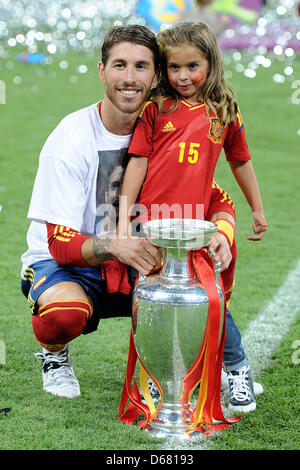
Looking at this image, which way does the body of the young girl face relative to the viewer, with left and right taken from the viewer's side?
facing the viewer

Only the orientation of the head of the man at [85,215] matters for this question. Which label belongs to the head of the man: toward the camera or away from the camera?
toward the camera

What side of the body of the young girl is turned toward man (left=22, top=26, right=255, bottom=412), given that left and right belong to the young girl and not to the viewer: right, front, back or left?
right
